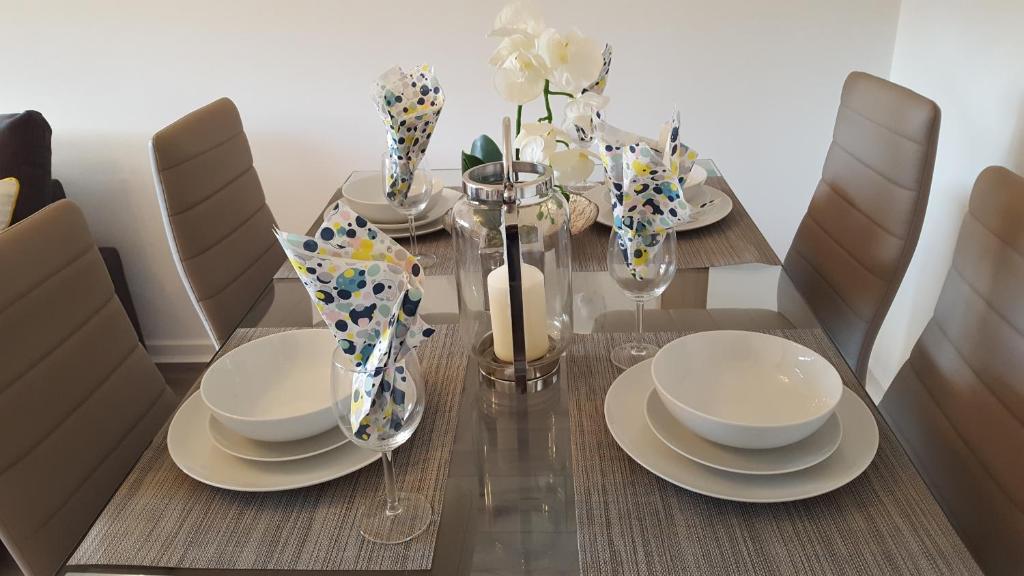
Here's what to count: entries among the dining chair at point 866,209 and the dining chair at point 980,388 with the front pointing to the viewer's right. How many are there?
0

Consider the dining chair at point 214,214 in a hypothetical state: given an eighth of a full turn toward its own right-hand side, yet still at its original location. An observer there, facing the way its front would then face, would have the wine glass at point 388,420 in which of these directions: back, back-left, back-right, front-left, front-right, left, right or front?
front

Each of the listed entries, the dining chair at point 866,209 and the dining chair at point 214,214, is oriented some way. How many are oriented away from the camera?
0

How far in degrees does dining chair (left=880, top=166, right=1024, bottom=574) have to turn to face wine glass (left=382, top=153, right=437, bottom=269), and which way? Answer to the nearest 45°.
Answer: approximately 45° to its right

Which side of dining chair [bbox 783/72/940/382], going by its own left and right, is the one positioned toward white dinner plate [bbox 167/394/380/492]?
front

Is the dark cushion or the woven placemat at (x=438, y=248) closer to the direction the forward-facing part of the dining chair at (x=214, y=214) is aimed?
the woven placemat

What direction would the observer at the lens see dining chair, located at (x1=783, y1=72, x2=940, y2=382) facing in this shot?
facing the viewer and to the left of the viewer

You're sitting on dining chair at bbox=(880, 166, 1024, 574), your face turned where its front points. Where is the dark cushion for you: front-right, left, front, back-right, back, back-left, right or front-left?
front-right

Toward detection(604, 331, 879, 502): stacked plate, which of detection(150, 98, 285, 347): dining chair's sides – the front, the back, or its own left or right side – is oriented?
front

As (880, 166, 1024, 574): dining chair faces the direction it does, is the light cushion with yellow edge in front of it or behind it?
in front

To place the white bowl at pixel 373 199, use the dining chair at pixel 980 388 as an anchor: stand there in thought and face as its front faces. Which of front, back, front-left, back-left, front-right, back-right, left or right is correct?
front-right
